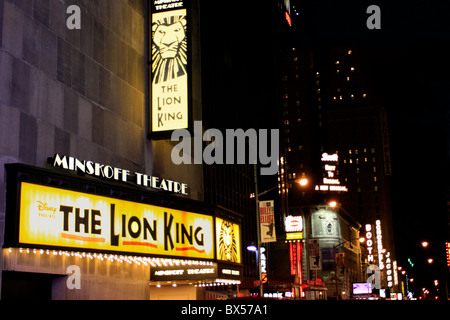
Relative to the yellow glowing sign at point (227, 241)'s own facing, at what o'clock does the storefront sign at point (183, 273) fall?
The storefront sign is roughly at 4 o'clock from the yellow glowing sign.

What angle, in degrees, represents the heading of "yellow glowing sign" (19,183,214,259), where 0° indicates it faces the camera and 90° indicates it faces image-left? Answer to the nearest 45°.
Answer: approximately 315°

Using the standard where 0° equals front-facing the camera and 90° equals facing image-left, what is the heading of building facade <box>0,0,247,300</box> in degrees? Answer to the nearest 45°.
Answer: approximately 315°

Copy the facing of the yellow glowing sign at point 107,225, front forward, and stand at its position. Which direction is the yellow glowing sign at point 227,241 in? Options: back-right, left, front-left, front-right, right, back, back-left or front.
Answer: left

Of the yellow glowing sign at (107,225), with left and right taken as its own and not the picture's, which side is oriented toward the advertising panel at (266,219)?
left

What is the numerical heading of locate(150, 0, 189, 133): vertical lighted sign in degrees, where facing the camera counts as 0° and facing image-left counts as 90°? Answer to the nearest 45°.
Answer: approximately 0°
